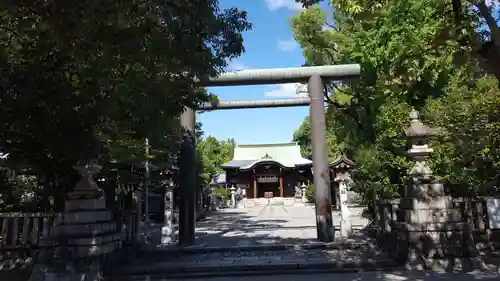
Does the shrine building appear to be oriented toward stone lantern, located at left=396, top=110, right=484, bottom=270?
yes

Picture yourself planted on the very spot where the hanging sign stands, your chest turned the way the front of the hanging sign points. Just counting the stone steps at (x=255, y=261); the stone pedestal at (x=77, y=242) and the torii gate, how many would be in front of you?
3

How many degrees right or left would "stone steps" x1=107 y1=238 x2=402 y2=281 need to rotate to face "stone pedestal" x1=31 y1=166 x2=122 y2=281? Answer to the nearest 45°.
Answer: approximately 90° to its right

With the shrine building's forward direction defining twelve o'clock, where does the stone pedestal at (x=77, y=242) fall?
The stone pedestal is roughly at 12 o'clock from the shrine building.

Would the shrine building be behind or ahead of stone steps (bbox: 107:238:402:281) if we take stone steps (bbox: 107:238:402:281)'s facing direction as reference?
behind

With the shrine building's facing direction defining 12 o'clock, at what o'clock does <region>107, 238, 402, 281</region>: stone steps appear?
The stone steps is roughly at 12 o'clock from the shrine building.

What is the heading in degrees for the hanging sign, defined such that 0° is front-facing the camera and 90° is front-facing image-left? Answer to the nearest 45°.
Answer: approximately 0°

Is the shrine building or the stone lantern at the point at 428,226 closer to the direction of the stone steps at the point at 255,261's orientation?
the stone lantern

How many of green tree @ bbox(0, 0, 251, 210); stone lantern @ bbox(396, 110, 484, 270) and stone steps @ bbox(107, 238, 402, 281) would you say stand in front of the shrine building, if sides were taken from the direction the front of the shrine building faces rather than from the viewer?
3

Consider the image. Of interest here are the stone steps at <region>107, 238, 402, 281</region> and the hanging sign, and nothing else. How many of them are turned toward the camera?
2

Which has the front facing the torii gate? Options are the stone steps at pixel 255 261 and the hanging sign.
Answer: the hanging sign

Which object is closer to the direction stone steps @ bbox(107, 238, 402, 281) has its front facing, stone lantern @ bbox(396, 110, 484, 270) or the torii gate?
the stone lantern
